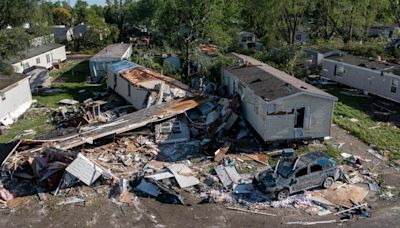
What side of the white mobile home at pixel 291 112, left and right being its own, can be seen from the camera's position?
front

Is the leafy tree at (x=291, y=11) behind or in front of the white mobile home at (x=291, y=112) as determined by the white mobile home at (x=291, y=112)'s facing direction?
behind

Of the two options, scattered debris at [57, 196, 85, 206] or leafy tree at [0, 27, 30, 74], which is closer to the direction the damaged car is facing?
the scattered debris

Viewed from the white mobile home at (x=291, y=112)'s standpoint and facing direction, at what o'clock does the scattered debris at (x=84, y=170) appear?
The scattered debris is roughly at 2 o'clock from the white mobile home.

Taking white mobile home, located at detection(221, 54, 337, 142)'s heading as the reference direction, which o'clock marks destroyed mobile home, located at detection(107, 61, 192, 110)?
The destroyed mobile home is roughly at 4 o'clock from the white mobile home.

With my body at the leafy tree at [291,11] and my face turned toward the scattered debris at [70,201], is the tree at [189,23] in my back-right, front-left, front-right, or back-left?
front-right

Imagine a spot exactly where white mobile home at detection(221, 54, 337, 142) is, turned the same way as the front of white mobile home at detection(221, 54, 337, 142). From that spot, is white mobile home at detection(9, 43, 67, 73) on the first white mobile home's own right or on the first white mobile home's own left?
on the first white mobile home's own right

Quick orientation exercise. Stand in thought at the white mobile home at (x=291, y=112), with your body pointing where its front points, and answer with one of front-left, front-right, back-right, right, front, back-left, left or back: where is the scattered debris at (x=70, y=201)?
front-right

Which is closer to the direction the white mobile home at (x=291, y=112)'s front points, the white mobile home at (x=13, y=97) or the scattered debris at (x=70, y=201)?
the scattered debris

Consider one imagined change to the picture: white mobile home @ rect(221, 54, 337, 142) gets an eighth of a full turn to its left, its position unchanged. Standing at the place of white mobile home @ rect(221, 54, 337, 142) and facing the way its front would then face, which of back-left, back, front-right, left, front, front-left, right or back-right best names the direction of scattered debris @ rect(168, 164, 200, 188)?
right

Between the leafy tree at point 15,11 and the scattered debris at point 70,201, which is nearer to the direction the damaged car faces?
the scattered debris

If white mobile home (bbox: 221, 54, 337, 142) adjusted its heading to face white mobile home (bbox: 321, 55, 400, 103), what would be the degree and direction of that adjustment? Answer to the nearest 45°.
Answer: approximately 135° to its left
